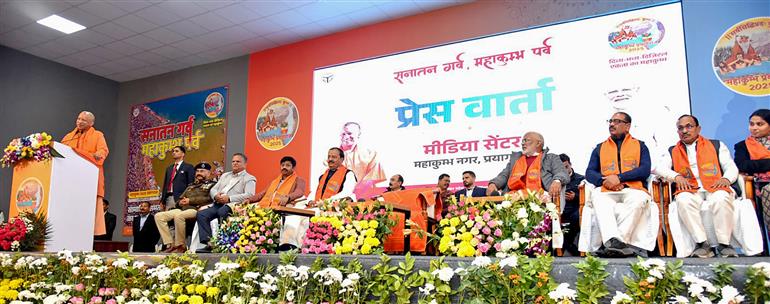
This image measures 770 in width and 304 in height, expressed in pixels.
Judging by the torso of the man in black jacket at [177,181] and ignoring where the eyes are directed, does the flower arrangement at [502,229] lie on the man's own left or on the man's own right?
on the man's own left

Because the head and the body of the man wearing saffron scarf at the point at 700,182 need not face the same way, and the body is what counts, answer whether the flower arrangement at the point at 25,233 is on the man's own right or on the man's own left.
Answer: on the man's own right

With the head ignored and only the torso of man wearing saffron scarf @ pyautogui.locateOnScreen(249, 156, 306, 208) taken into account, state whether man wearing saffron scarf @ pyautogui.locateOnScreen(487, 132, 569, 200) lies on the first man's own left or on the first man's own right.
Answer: on the first man's own left

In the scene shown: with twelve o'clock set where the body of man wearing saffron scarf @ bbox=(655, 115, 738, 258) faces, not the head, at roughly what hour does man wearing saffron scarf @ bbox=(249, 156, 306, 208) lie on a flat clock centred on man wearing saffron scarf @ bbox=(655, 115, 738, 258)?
man wearing saffron scarf @ bbox=(249, 156, 306, 208) is roughly at 3 o'clock from man wearing saffron scarf @ bbox=(655, 115, 738, 258).

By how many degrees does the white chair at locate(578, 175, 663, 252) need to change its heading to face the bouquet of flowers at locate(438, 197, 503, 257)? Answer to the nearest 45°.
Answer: approximately 45° to its right

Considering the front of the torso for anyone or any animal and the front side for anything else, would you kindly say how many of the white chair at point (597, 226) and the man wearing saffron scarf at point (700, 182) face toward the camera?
2

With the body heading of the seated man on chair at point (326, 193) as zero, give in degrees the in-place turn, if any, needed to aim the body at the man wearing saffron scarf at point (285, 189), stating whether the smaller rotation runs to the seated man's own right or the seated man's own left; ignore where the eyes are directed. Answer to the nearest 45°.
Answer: approximately 90° to the seated man's own right

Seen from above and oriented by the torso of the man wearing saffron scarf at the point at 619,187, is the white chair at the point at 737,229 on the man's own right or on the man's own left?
on the man's own left
